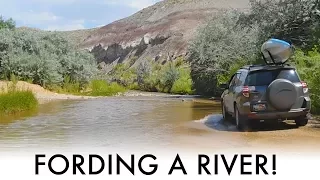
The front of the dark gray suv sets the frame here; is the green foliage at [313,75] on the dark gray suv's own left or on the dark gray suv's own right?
on the dark gray suv's own right

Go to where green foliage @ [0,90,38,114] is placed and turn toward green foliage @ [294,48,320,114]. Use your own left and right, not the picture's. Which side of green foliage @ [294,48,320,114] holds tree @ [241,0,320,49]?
left

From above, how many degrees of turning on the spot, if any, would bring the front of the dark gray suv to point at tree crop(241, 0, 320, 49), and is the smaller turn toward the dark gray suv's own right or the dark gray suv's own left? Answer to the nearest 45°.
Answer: approximately 45° to the dark gray suv's own right

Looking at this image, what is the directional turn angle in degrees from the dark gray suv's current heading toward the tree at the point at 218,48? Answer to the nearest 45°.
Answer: approximately 45° to its right

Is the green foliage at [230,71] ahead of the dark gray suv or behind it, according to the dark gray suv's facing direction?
ahead

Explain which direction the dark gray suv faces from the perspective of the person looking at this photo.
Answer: facing away from the viewer and to the left of the viewer
